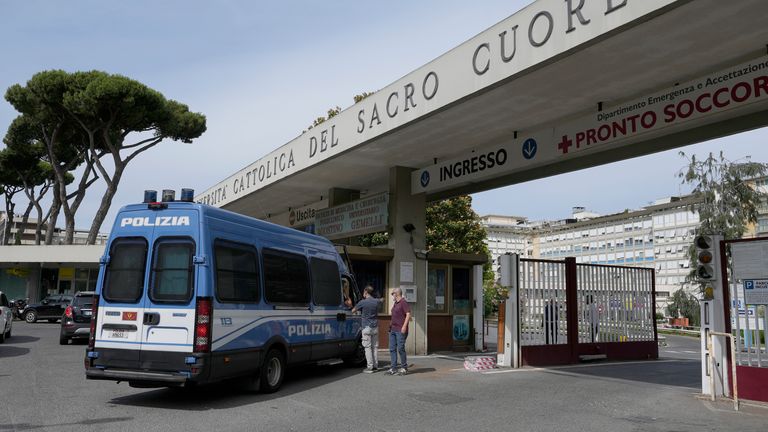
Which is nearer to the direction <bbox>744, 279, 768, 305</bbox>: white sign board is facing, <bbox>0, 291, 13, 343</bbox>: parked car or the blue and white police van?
the blue and white police van

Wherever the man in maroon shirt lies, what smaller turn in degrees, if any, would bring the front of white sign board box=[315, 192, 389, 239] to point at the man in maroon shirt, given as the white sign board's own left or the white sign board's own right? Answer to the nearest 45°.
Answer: approximately 45° to the white sign board's own left

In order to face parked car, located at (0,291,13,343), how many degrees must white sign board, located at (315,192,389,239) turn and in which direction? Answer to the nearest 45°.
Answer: approximately 45° to its right

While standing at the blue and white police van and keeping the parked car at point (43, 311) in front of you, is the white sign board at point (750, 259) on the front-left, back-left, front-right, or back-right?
back-right

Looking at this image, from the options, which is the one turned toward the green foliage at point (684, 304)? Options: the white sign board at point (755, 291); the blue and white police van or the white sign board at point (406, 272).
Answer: the blue and white police van

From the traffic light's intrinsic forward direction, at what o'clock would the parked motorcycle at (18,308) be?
The parked motorcycle is roughly at 2 o'clock from the traffic light.

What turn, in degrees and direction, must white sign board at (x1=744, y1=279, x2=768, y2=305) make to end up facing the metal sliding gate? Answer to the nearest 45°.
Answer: approximately 135° to its right

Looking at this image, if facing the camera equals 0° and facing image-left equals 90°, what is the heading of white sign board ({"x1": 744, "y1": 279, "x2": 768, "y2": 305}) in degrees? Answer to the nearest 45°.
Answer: approximately 0°

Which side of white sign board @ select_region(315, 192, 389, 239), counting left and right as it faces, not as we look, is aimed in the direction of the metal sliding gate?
left

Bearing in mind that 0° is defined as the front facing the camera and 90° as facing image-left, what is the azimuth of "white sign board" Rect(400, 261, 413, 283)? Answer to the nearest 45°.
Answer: approximately 0°

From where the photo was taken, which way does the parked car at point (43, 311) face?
to the viewer's left

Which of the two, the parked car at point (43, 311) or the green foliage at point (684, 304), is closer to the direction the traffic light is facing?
the parked car
